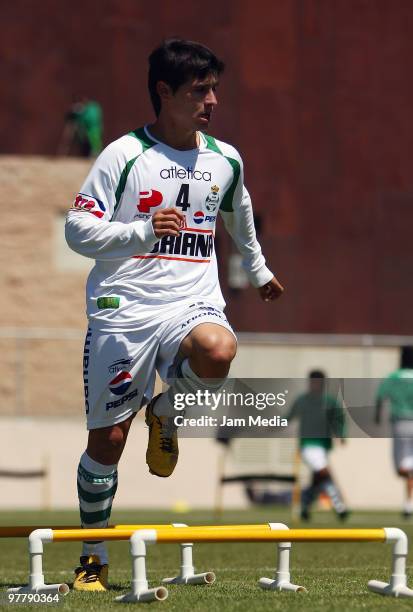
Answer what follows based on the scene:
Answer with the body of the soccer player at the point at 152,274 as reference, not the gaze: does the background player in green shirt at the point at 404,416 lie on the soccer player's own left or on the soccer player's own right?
on the soccer player's own left

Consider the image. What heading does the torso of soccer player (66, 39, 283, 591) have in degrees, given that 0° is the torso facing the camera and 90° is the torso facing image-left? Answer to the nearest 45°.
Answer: approximately 315°

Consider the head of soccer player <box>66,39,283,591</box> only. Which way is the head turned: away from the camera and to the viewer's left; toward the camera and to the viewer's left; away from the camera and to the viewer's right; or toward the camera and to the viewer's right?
toward the camera and to the viewer's right
